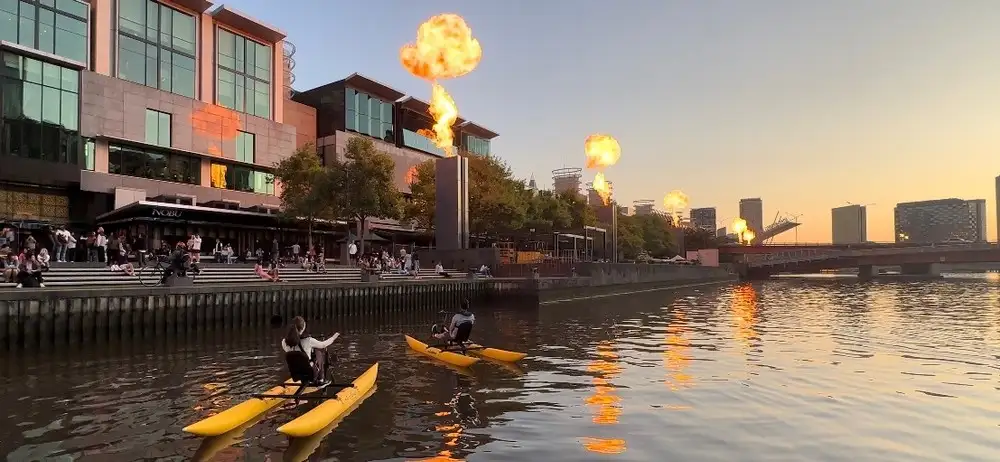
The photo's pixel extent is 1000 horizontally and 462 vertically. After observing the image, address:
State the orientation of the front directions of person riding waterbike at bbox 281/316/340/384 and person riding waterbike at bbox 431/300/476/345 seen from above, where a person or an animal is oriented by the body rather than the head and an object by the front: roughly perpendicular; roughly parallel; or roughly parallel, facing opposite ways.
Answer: roughly perpendicular

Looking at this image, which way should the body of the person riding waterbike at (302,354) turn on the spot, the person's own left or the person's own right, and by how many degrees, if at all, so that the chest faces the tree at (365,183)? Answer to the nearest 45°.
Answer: approximately 45° to the person's own left

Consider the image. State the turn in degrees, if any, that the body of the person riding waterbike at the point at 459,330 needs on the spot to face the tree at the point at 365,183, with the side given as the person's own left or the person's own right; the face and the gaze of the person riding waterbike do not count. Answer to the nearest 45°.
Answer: approximately 45° to the person's own right

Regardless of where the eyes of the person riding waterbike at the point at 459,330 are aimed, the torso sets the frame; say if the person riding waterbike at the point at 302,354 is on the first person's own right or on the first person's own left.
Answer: on the first person's own left

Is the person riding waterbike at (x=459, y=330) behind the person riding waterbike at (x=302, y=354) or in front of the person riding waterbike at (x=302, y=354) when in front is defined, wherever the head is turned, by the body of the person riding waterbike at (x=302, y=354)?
in front

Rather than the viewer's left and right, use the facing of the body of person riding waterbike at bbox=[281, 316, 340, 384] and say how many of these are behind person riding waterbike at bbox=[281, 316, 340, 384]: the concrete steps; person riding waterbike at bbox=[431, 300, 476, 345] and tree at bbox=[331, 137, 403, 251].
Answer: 0

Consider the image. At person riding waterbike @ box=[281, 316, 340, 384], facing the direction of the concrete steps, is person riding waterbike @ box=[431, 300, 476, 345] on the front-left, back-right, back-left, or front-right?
front-right

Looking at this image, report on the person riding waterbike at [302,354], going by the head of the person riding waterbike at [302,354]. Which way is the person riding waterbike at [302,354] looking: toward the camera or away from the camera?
away from the camera

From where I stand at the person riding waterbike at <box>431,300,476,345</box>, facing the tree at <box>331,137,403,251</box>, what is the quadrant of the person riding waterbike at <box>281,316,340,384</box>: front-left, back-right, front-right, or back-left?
back-left

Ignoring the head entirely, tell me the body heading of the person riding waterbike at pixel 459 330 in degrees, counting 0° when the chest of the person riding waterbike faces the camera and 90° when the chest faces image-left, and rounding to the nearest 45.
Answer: approximately 135°

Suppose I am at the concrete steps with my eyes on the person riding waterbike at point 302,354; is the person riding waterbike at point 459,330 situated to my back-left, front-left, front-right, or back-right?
front-left

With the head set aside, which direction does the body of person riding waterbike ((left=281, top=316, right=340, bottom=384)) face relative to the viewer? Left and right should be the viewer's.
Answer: facing away from the viewer and to the right of the viewer

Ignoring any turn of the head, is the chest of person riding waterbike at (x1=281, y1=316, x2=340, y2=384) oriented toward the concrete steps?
no

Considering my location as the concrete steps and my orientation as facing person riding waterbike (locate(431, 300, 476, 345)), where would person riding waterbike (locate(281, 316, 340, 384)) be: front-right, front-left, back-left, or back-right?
front-right

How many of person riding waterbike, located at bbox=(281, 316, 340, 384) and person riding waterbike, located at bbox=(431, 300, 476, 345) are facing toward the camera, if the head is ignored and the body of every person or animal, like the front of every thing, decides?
0
